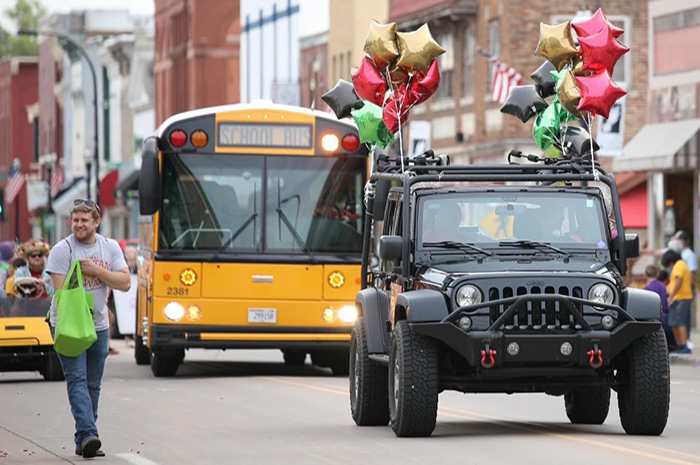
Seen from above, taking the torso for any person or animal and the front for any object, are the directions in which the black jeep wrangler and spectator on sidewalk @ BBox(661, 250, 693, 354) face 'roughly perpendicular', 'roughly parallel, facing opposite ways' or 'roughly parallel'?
roughly perpendicular

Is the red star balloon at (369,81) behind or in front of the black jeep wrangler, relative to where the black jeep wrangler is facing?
behind

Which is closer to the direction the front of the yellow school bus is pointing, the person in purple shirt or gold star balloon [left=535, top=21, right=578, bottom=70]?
the gold star balloon

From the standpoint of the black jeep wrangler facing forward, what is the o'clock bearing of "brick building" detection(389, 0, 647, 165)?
The brick building is roughly at 6 o'clock from the black jeep wrangler.

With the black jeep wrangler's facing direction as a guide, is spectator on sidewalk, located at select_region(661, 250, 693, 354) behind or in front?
behind

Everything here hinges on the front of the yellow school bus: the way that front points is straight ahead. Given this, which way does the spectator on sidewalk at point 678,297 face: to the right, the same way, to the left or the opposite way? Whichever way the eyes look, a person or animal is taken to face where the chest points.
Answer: to the right

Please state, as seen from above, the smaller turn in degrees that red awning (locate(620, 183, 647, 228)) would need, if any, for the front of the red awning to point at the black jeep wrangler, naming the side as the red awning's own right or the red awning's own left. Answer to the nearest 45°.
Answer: approximately 45° to the red awning's own left

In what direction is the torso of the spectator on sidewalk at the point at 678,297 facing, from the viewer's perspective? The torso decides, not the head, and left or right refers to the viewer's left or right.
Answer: facing to the left of the viewer
